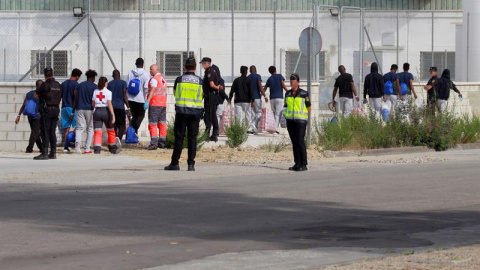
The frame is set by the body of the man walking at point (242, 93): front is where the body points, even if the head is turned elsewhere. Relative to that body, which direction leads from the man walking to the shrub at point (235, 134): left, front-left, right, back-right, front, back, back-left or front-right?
back

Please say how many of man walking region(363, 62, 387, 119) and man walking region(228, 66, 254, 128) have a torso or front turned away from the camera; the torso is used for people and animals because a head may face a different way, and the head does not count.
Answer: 2

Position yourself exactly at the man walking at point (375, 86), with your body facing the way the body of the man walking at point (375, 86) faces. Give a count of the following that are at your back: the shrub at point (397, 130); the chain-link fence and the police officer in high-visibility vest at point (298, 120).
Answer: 2

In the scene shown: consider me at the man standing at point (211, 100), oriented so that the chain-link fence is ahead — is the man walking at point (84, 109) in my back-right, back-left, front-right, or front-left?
back-left

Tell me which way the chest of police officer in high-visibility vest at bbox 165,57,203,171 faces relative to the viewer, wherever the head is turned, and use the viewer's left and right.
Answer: facing away from the viewer

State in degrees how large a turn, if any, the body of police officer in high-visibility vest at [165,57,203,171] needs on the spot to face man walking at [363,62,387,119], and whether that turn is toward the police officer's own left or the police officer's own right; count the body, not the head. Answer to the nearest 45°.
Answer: approximately 45° to the police officer's own right

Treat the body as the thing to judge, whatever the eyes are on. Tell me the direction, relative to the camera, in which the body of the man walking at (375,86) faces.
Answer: away from the camera

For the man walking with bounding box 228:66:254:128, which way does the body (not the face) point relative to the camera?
away from the camera

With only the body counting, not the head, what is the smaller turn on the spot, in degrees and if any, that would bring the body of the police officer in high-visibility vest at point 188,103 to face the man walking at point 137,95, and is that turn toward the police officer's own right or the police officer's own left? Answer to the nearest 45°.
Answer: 0° — they already face them

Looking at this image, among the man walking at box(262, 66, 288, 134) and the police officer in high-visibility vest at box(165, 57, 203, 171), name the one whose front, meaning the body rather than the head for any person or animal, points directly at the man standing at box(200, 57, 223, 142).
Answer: the police officer in high-visibility vest
